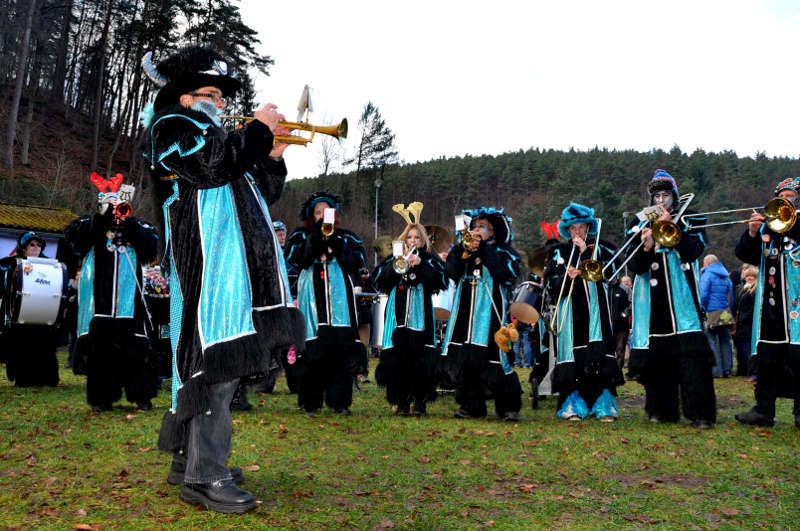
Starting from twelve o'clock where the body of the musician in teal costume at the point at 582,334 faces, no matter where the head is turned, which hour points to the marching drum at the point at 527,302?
The marching drum is roughly at 5 o'clock from the musician in teal costume.

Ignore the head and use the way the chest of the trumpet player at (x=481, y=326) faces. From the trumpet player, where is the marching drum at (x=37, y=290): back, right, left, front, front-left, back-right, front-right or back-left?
front-right

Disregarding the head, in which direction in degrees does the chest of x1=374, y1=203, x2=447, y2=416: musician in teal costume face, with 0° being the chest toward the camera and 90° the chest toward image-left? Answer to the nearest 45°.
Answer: approximately 0°

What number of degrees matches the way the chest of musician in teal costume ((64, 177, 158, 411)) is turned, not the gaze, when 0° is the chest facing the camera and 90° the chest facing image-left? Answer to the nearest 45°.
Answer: approximately 0°

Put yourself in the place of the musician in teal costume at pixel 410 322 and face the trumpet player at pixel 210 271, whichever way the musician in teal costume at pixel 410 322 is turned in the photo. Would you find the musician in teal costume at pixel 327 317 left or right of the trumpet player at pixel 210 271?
right

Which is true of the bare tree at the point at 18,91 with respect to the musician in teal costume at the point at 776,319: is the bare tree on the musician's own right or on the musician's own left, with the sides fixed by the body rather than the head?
on the musician's own right

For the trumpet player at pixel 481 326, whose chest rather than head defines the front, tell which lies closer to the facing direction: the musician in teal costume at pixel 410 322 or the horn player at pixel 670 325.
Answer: the musician in teal costume

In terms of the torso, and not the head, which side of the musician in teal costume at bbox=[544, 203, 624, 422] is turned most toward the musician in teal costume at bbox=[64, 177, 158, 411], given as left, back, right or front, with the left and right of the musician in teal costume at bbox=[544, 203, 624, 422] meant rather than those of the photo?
right

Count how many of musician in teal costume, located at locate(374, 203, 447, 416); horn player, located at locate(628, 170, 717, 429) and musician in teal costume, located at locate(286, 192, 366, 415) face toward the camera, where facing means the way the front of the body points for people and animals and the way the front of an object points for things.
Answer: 3

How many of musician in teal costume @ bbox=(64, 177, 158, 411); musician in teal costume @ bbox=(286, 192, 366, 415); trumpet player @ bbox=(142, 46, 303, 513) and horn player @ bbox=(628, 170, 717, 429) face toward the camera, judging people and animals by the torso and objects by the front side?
3

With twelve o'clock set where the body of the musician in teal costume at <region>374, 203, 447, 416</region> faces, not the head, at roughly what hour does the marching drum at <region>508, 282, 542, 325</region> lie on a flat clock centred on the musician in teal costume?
The marching drum is roughly at 8 o'clock from the musician in teal costume.

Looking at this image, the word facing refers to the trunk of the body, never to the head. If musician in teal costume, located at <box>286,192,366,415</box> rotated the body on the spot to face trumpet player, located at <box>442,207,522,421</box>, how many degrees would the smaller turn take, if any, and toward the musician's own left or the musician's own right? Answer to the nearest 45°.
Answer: approximately 90° to the musician's own left
